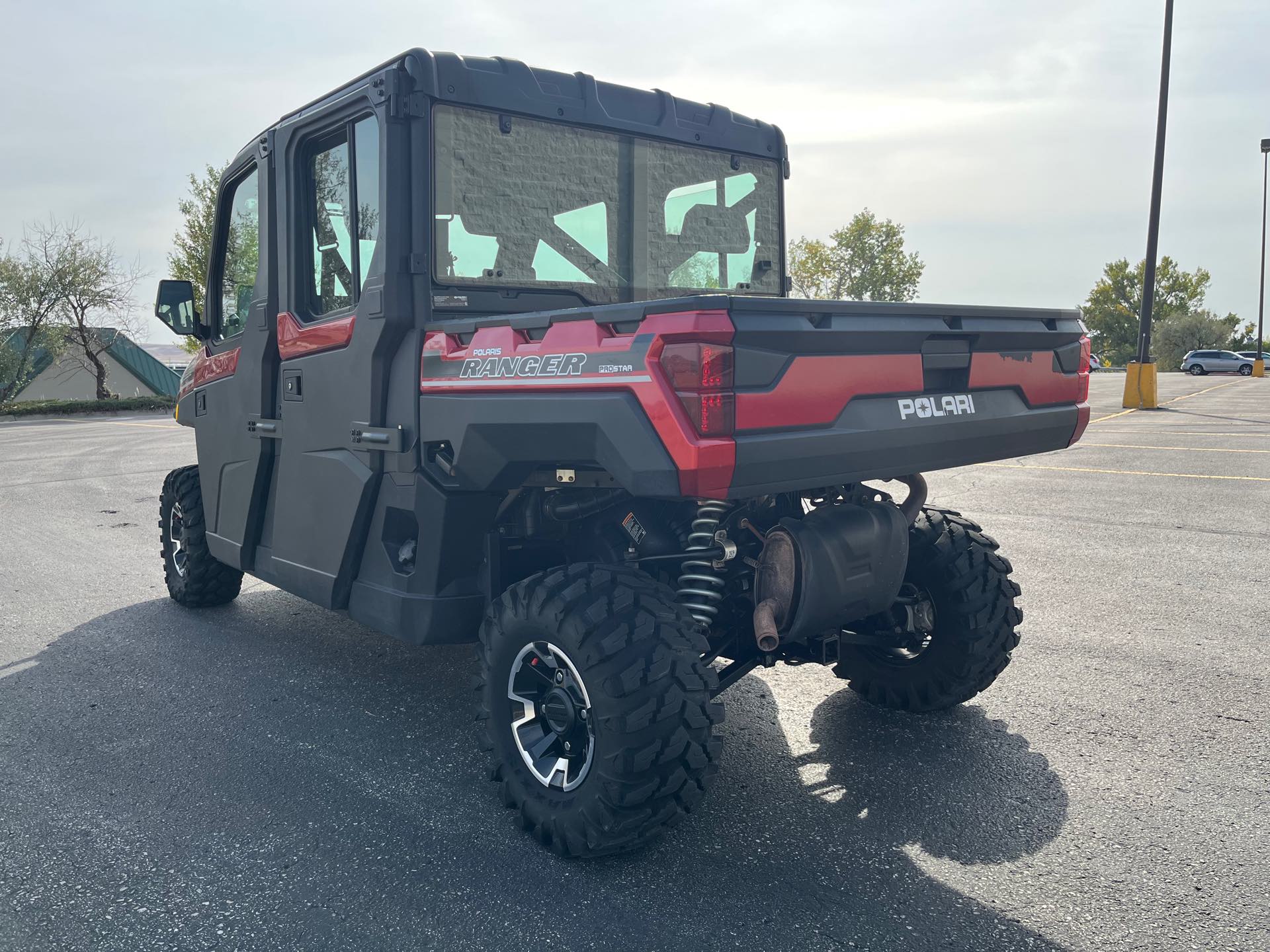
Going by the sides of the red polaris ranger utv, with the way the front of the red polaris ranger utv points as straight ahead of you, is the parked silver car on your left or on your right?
on your right

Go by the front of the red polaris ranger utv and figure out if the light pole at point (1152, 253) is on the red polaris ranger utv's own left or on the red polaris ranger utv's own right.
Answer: on the red polaris ranger utv's own right

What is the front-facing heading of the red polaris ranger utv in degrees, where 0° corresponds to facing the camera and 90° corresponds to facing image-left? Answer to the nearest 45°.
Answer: approximately 135°
